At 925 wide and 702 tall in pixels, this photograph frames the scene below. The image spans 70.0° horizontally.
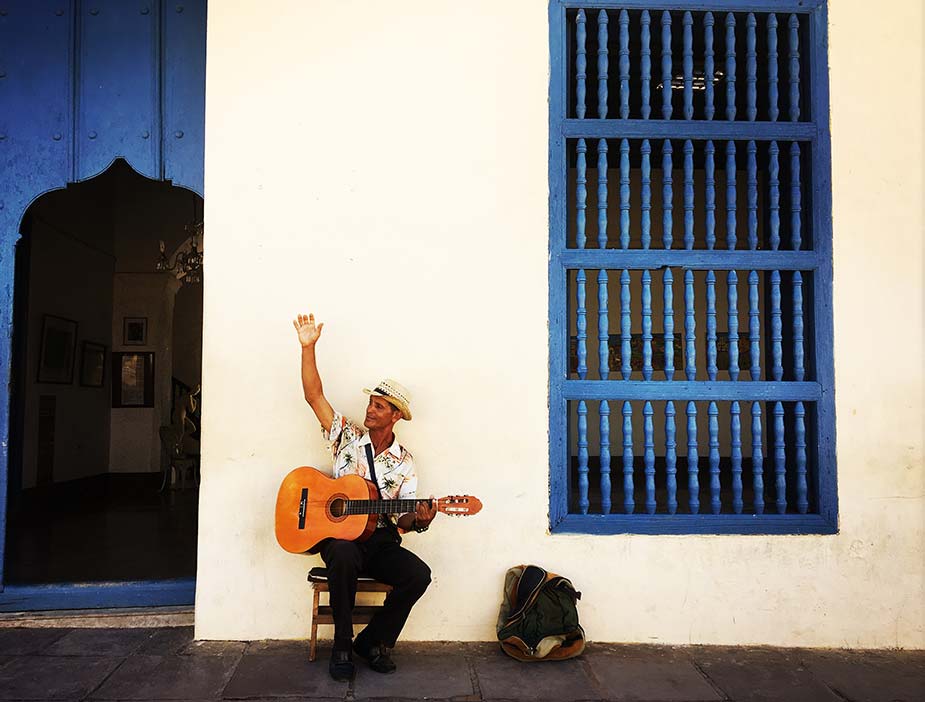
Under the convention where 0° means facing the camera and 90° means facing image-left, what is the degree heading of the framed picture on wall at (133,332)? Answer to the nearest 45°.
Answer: approximately 0°

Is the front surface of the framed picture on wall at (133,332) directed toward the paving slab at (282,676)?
yes

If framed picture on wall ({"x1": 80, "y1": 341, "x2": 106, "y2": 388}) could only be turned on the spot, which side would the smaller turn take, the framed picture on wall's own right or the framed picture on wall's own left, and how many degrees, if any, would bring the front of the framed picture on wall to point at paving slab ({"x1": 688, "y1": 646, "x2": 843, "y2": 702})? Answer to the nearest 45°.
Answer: approximately 45° to the framed picture on wall's own right

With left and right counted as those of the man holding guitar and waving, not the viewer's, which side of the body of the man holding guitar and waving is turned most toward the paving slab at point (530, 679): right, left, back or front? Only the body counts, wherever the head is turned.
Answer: left

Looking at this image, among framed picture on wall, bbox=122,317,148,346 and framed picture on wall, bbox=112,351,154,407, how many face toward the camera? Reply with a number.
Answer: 2

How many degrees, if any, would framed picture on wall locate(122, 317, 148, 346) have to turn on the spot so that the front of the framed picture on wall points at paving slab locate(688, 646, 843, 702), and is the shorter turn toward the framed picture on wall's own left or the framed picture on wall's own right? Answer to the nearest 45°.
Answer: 0° — it already faces it

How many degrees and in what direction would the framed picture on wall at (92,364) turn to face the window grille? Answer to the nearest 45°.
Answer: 0° — it already faces it

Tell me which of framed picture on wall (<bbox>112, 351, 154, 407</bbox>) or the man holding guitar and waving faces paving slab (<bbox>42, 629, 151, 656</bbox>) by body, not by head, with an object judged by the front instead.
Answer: the framed picture on wall

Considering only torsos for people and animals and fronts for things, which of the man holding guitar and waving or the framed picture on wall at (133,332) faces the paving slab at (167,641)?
the framed picture on wall

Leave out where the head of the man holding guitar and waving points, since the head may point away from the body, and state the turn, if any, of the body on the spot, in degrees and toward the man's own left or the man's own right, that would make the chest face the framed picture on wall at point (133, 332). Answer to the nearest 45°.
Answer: approximately 135° to the man's own right
